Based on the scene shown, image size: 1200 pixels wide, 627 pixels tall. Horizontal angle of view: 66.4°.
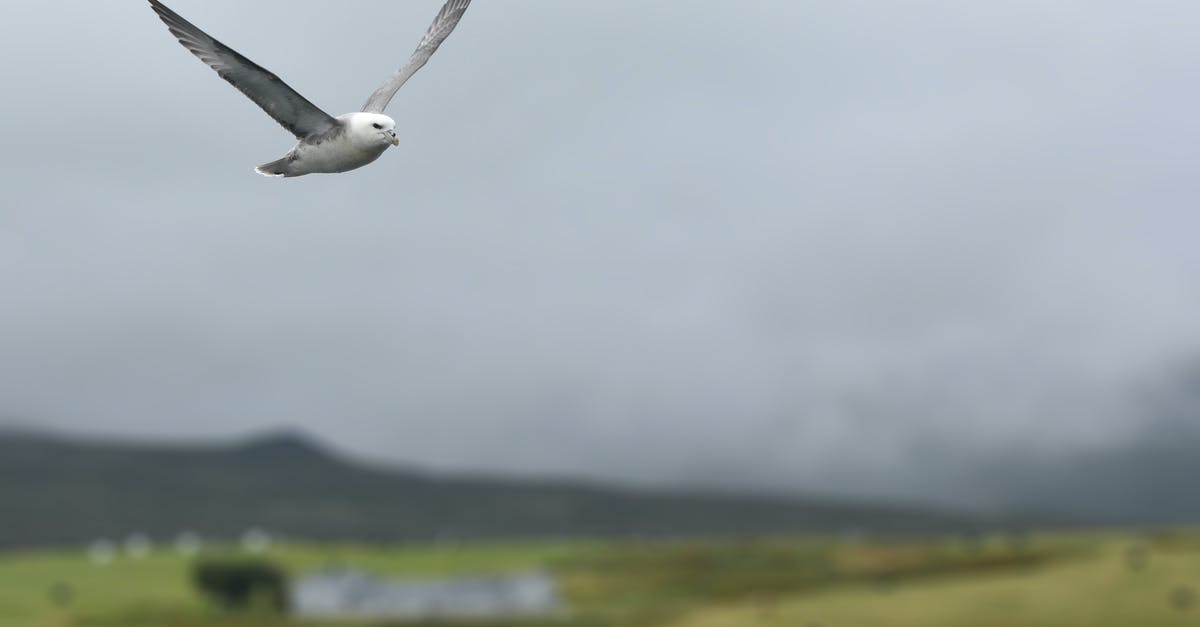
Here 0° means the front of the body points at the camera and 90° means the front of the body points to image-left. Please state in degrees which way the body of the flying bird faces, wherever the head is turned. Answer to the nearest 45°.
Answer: approximately 315°
